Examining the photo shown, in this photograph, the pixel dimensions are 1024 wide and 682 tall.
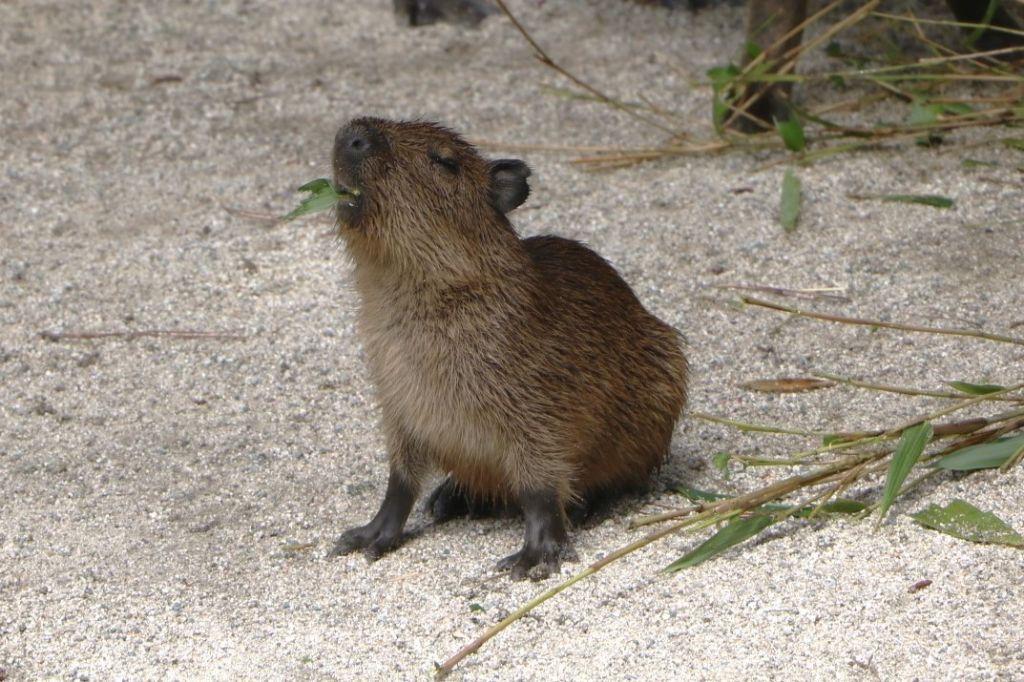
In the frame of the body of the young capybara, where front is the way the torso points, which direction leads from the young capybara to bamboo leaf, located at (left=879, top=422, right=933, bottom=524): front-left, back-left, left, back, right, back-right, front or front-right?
back-left

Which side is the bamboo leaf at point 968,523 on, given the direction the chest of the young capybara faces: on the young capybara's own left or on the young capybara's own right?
on the young capybara's own left

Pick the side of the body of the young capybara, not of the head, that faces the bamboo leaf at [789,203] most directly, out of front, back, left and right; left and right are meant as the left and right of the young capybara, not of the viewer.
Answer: back

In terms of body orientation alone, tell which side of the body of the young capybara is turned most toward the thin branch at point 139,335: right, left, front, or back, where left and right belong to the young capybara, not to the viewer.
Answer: right

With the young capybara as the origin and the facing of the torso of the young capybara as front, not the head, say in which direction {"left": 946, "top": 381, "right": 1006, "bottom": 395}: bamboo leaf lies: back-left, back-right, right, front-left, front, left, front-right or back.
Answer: back-left

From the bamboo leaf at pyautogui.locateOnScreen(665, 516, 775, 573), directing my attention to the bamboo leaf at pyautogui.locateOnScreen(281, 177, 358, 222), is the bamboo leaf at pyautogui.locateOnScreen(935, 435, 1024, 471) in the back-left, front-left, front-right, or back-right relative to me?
back-right

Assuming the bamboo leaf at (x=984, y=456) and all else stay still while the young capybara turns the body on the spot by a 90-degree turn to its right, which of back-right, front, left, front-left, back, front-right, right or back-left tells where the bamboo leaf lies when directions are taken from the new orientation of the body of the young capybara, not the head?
back-right

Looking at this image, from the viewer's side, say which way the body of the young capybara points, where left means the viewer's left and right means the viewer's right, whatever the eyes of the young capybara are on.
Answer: facing the viewer and to the left of the viewer

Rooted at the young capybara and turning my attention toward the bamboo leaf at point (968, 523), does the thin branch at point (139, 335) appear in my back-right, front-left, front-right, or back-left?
back-left

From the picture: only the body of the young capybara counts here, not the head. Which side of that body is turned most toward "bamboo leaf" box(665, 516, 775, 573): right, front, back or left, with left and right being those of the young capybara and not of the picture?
left
